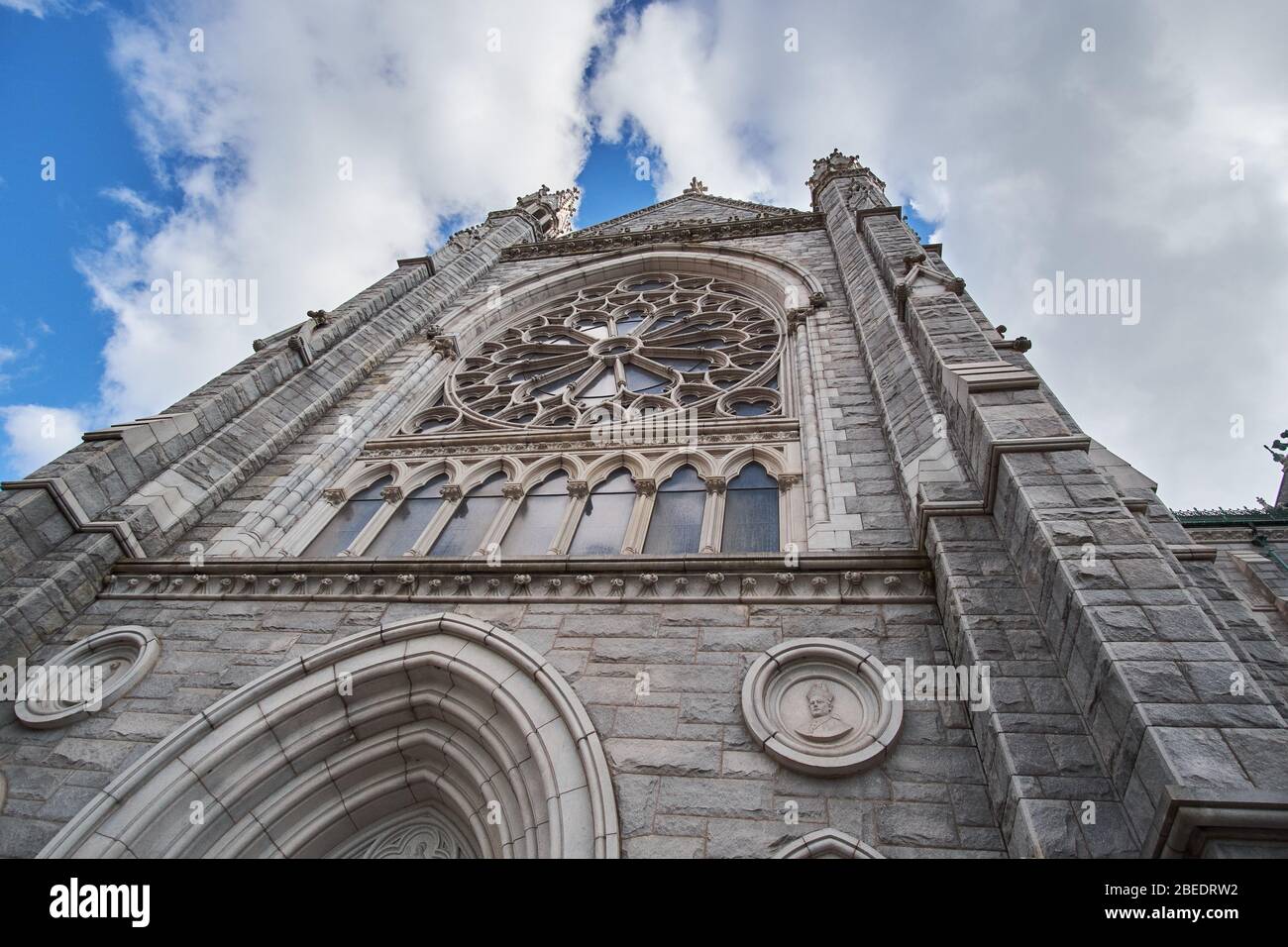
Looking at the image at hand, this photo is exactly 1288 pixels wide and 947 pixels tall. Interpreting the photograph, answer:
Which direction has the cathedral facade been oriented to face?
toward the camera
